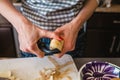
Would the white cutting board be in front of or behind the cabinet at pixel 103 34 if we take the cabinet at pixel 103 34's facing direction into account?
in front

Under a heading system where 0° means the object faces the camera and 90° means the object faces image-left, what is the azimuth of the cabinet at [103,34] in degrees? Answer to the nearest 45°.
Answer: approximately 0°
